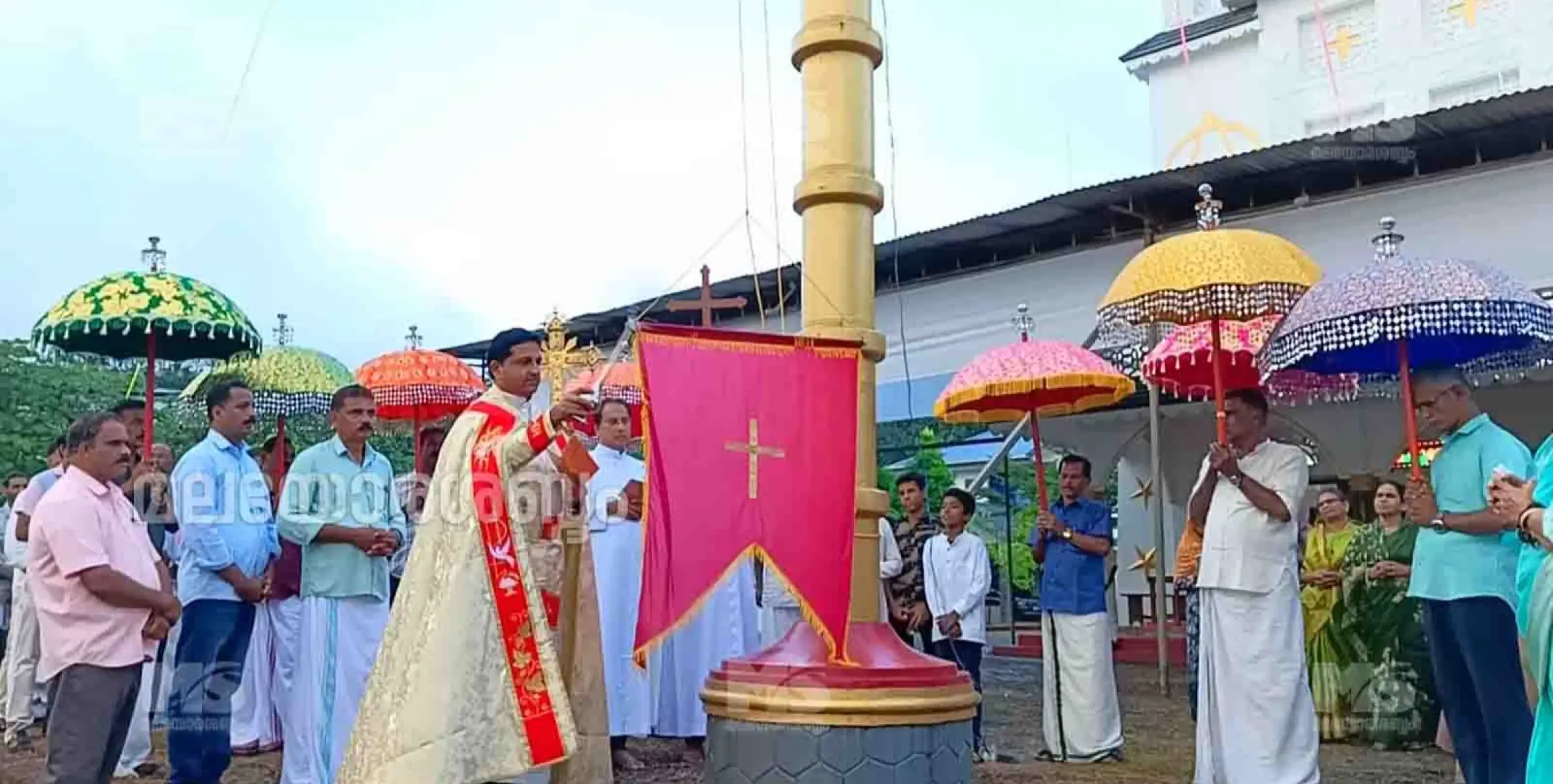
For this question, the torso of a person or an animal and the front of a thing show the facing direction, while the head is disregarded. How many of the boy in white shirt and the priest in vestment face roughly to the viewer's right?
1

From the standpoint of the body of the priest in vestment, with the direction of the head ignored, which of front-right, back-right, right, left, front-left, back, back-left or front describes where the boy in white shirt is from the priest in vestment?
front-left

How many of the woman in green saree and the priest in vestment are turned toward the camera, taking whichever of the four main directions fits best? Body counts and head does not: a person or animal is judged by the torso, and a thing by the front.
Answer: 1

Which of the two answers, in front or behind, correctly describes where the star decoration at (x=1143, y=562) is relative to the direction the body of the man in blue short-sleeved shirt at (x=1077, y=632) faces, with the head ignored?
behind

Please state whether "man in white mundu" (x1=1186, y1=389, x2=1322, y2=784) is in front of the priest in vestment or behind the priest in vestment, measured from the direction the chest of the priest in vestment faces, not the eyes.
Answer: in front

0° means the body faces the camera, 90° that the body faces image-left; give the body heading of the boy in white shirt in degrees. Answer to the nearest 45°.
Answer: approximately 45°

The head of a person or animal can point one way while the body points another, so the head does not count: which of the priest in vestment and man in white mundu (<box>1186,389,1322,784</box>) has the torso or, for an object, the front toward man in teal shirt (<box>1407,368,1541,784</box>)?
the priest in vestment

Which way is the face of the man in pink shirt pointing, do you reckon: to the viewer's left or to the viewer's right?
to the viewer's right
